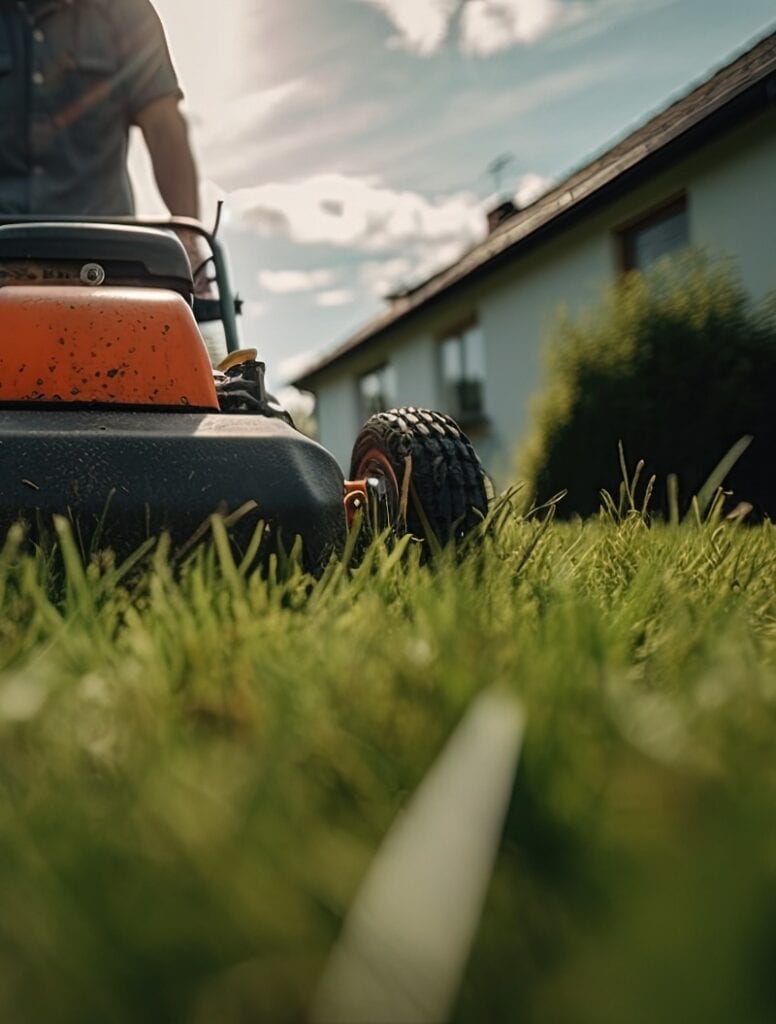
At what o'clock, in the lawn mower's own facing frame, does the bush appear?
The bush is roughly at 7 o'clock from the lawn mower.

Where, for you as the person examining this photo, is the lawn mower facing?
facing the viewer

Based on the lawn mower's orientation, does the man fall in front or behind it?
behind

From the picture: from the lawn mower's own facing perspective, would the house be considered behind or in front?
behind
